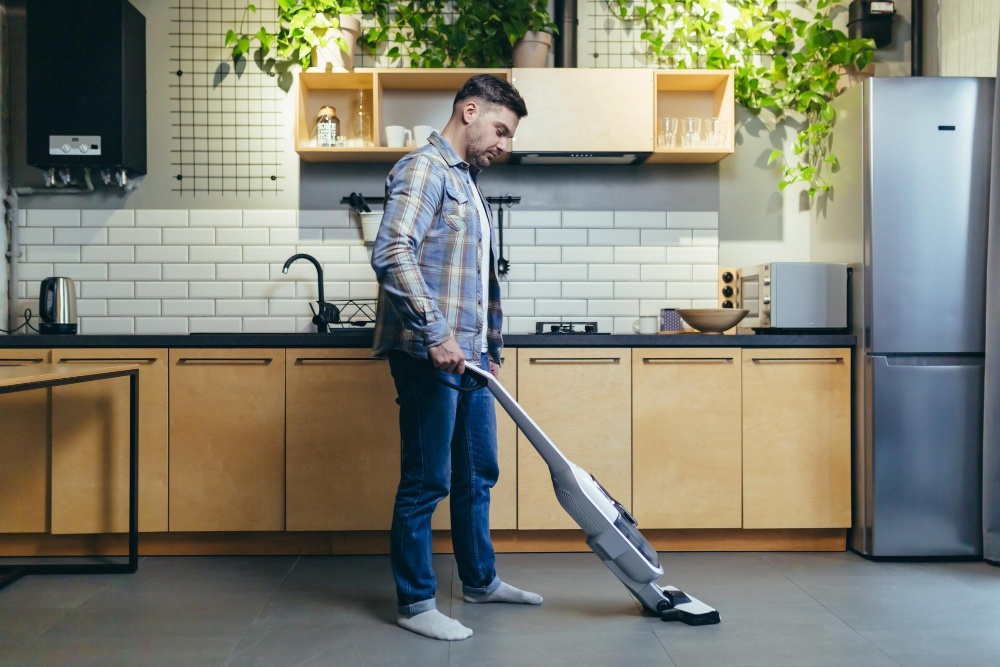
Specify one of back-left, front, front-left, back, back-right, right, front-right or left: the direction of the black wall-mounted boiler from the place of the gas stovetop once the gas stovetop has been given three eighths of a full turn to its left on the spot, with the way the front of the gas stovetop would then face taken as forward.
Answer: back-left

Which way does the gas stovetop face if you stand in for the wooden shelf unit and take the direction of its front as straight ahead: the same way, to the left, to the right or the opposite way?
the same way

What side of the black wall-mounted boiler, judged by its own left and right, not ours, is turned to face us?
front

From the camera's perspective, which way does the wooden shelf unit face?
toward the camera

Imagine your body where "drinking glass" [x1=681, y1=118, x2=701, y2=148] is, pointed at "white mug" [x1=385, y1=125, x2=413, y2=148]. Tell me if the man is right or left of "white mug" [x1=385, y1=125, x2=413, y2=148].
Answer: left

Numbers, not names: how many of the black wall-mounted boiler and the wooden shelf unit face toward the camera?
2

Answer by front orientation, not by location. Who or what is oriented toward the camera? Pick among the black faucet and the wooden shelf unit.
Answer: the wooden shelf unit

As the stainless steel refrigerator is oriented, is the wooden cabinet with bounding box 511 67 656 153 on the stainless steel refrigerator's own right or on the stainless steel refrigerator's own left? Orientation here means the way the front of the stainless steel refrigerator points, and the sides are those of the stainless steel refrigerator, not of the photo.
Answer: on the stainless steel refrigerator's own right

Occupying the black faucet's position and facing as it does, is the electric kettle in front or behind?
in front
